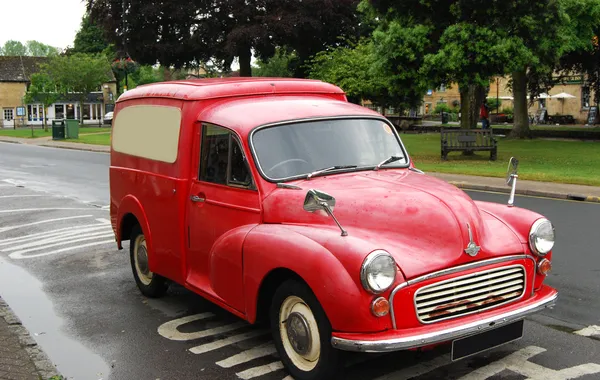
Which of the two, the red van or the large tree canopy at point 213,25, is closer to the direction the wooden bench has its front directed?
the red van

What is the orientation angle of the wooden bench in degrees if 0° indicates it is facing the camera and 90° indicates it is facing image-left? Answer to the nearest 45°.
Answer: approximately 0°

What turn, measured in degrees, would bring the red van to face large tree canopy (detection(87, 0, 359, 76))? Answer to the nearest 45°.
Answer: approximately 135° to its left

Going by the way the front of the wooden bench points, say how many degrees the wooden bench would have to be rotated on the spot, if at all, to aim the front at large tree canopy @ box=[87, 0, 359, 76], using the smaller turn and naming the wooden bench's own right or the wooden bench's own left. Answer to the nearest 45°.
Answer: approximately 135° to the wooden bench's own right

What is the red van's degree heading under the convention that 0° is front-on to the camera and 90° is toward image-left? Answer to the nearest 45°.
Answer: approximately 315°

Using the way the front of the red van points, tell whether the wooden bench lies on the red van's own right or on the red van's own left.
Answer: on the red van's own left

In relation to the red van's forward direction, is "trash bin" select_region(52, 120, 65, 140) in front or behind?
behind
